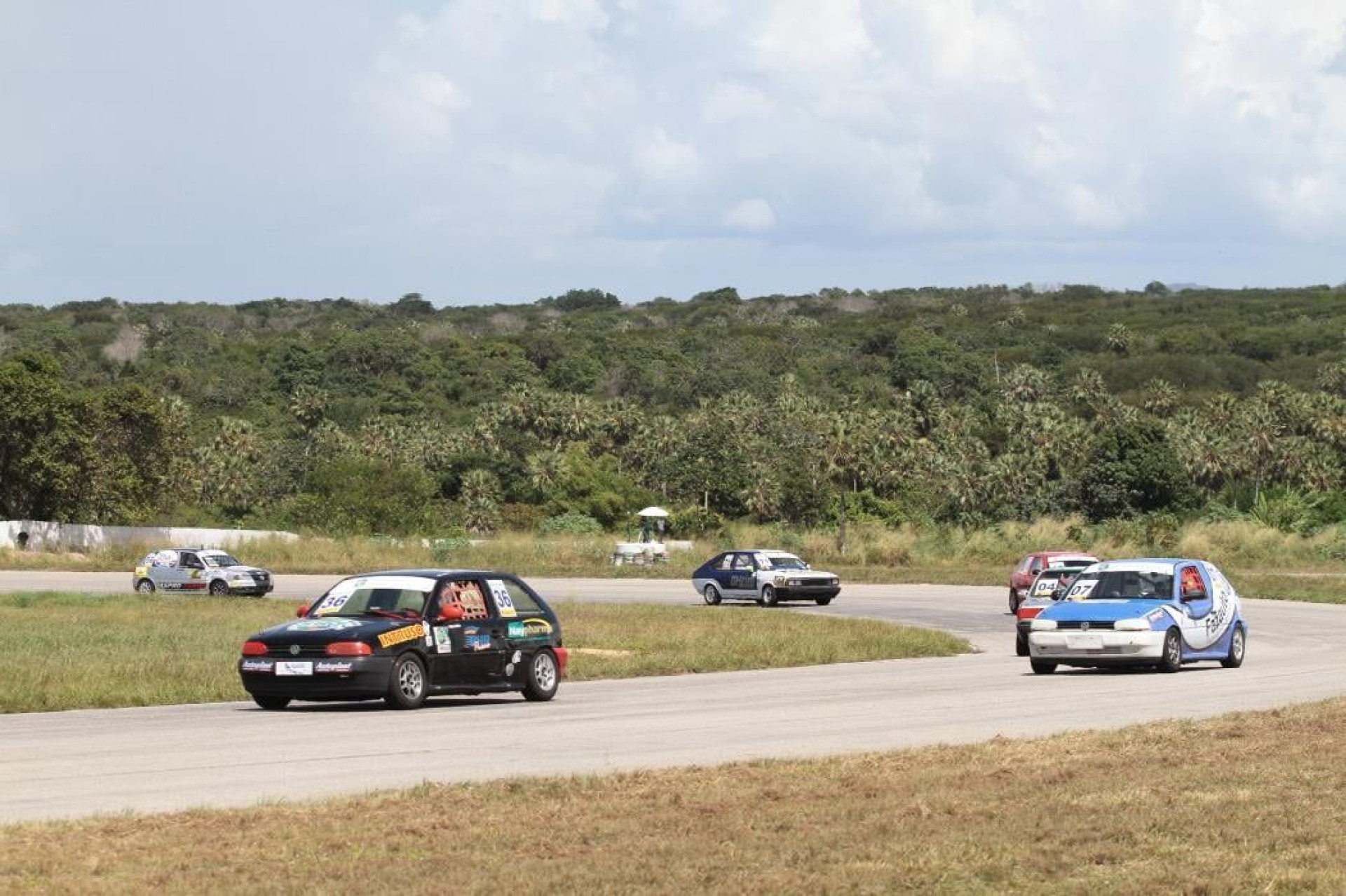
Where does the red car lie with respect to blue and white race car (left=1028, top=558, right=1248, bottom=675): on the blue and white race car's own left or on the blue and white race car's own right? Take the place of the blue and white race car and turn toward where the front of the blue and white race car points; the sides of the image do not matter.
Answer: on the blue and white race car's own right

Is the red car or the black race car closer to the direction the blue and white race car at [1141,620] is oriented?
the black race car

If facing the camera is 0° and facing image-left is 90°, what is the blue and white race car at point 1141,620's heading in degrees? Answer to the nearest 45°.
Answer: approximately 45°

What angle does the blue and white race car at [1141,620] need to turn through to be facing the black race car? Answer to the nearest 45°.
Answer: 0° — it already faces it
